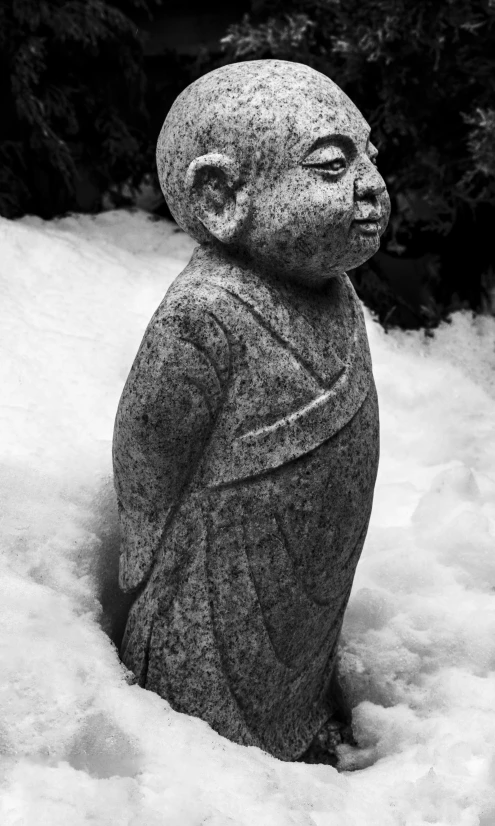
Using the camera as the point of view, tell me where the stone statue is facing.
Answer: facing the viewer and to the right of the viewer
